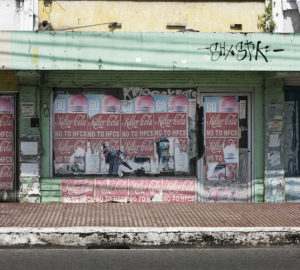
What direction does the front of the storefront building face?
toward the camera

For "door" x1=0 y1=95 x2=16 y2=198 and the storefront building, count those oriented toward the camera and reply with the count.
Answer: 2

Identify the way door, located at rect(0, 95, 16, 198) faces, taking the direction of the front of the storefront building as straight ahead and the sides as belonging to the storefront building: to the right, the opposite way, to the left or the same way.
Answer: the same way

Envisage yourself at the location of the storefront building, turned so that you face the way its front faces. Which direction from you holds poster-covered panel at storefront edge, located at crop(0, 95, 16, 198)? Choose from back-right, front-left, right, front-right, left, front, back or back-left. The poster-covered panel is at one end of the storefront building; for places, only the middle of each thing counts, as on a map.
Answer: right
